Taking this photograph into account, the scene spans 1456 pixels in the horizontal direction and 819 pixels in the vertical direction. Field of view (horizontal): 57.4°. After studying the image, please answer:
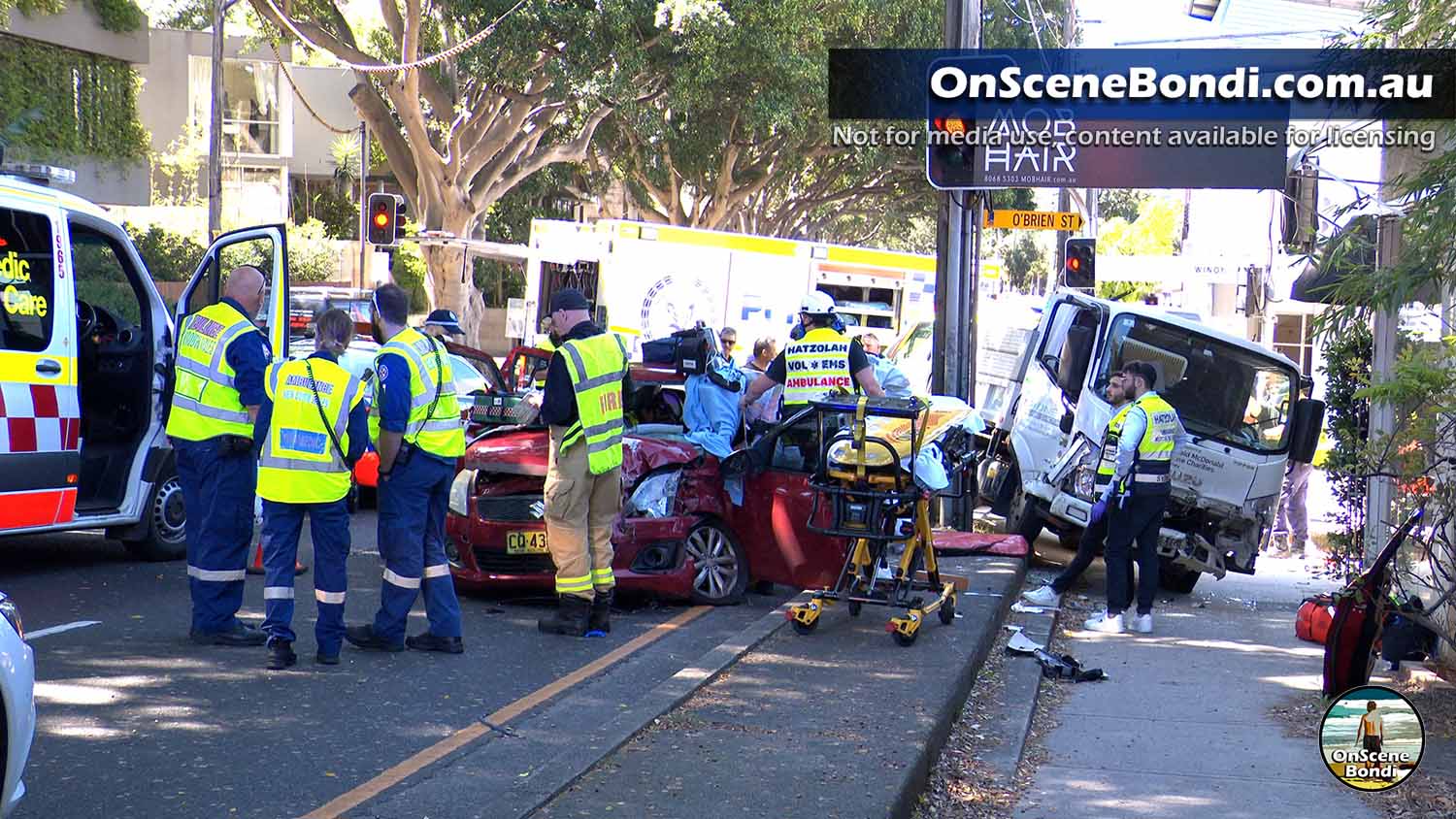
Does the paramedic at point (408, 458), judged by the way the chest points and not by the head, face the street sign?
no

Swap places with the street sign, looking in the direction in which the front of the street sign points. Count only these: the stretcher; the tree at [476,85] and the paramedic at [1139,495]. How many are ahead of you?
2

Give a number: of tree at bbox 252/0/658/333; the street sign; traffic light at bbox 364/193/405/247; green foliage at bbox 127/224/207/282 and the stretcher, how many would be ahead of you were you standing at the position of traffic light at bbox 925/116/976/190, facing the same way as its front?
1

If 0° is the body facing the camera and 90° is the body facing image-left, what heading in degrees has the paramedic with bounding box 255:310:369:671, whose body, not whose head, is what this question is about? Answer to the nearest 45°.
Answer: approximately 180°

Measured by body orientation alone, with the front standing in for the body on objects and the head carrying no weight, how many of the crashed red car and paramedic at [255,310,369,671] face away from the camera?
1

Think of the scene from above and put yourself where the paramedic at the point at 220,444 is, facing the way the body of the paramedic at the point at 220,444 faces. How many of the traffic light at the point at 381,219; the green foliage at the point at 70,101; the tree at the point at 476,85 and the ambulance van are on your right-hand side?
0

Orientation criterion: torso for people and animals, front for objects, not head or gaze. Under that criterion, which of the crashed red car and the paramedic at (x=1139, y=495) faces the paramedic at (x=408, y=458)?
the crashed red car

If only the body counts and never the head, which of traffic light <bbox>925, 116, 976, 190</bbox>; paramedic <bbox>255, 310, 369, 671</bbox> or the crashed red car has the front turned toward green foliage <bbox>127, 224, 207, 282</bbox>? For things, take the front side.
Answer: the paramedic

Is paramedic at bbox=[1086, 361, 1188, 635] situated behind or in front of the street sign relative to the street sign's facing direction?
in front

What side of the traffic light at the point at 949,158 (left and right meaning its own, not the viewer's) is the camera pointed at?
front

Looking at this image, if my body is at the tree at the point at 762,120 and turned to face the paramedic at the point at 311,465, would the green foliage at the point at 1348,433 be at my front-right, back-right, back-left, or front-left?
front-left

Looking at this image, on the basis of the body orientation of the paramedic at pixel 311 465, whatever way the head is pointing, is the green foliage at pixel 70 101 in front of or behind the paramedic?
in front

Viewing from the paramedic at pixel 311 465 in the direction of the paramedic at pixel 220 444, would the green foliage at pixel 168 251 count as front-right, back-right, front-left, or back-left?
front-right

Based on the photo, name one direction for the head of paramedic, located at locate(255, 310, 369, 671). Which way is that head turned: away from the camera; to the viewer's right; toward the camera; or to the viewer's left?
away from the camera

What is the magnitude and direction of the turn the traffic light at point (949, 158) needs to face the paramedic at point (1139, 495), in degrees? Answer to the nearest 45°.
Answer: approximately 45° to its left
